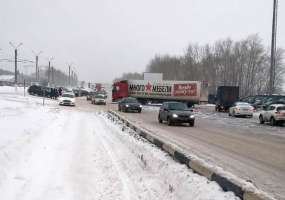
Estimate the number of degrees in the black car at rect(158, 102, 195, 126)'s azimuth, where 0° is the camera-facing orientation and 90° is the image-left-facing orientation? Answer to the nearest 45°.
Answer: approximately 315°

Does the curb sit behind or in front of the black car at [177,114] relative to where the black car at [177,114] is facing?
in front

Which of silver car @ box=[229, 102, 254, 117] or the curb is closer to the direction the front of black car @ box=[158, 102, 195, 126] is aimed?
the curb

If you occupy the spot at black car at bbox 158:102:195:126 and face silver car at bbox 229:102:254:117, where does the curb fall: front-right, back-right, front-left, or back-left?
back-right

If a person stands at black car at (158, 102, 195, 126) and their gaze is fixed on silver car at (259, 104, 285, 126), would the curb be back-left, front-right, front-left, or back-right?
back-right

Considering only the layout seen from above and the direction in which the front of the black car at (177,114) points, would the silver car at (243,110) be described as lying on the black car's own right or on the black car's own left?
on the black car's own left
